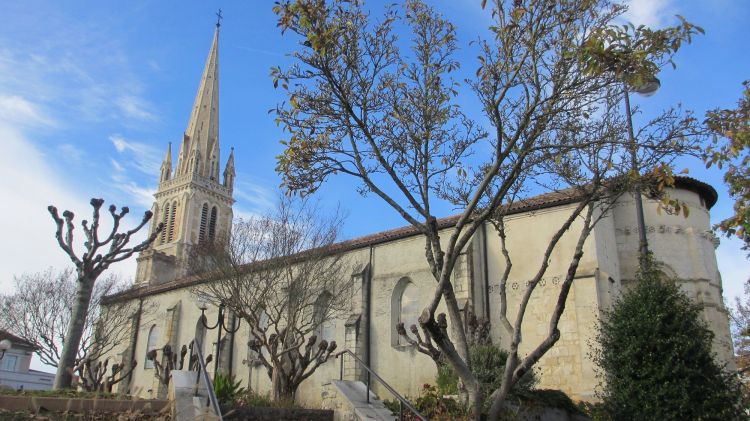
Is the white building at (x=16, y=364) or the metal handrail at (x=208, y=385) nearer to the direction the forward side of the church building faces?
the white building

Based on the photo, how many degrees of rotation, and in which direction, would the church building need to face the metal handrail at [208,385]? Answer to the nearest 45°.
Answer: approximately 90° to its left

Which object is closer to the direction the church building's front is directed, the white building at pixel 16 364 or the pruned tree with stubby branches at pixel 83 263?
the white building

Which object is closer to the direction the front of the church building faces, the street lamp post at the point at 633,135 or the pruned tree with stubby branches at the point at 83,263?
the pruned tree with stubby branches

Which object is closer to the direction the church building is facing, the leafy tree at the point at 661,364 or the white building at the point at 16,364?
the white building

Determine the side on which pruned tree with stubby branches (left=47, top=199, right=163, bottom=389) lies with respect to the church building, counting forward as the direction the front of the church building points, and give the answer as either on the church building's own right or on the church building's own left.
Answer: on the church building's own left

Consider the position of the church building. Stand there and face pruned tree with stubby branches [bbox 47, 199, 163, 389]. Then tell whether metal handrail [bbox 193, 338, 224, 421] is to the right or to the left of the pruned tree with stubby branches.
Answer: left

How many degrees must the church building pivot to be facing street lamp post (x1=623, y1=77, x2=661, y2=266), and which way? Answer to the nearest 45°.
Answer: approximately 135° to its left

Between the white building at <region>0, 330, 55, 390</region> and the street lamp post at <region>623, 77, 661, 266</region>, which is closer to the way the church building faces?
the white building

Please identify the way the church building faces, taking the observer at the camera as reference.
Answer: facing away from the viewer and to the left of the viewer
